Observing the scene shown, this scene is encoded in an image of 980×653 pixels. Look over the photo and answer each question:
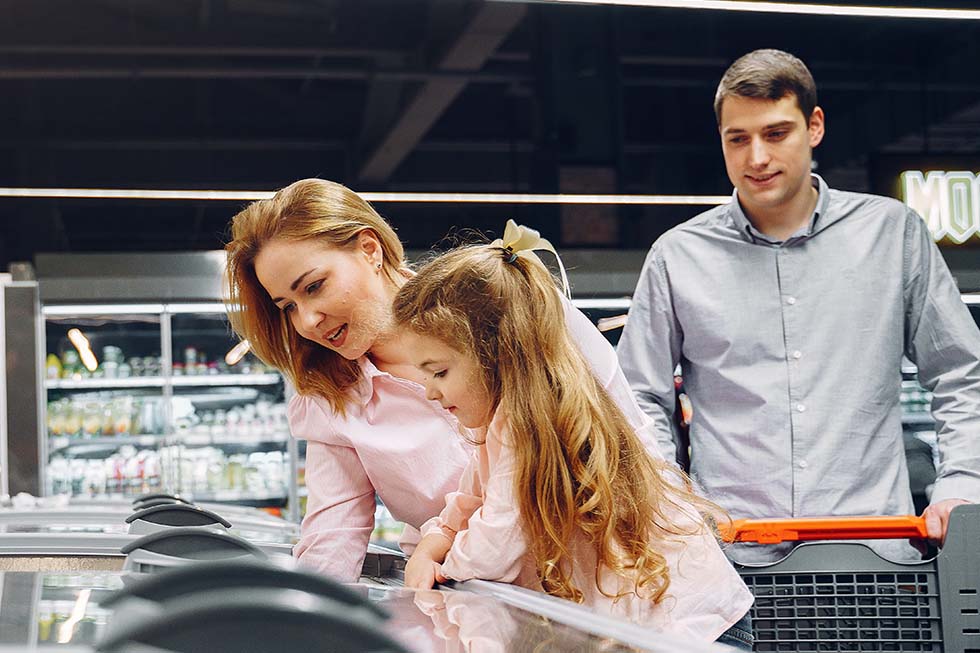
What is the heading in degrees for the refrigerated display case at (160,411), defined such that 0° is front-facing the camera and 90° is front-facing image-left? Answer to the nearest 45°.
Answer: approximately 0°

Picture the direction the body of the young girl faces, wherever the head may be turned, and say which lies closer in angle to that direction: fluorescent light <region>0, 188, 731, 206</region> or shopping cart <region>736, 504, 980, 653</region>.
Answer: the fluorescent light

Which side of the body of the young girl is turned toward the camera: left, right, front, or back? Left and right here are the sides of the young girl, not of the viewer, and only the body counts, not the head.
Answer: left

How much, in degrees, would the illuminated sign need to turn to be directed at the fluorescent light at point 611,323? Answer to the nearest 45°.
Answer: approximately 90° to its right

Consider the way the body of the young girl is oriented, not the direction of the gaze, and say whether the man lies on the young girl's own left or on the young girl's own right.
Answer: on the young girl's own right

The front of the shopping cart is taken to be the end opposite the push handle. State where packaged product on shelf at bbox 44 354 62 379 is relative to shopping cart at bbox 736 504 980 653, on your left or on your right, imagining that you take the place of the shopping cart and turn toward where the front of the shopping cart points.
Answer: on your right

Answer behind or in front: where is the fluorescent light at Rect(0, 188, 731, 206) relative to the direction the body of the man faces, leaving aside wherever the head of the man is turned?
behind

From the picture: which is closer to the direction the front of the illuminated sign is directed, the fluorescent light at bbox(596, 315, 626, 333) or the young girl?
the young girl
